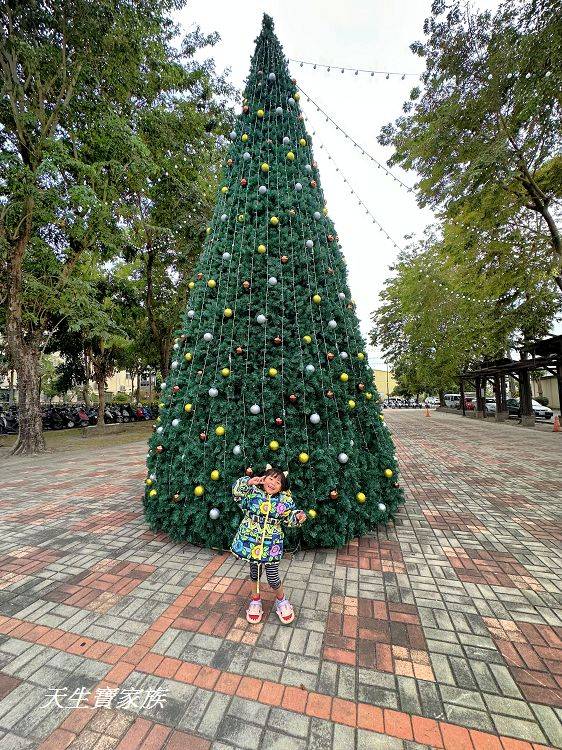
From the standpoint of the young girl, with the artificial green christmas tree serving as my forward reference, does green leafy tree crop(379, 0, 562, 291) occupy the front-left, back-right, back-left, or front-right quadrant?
front-right

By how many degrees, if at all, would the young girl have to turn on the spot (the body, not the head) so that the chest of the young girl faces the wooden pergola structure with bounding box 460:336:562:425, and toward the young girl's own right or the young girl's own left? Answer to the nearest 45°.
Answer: approximately 135° to the young girl's own left

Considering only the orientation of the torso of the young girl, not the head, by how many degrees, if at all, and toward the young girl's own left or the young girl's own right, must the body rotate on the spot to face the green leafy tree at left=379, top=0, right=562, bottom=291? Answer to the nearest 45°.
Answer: approximately 135° to the young girl's own left

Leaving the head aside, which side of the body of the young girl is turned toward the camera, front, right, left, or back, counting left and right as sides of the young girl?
front

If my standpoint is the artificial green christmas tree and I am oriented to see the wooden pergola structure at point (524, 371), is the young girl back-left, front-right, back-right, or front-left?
back-right

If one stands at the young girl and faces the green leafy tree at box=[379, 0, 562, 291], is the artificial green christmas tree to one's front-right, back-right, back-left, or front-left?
front-left
